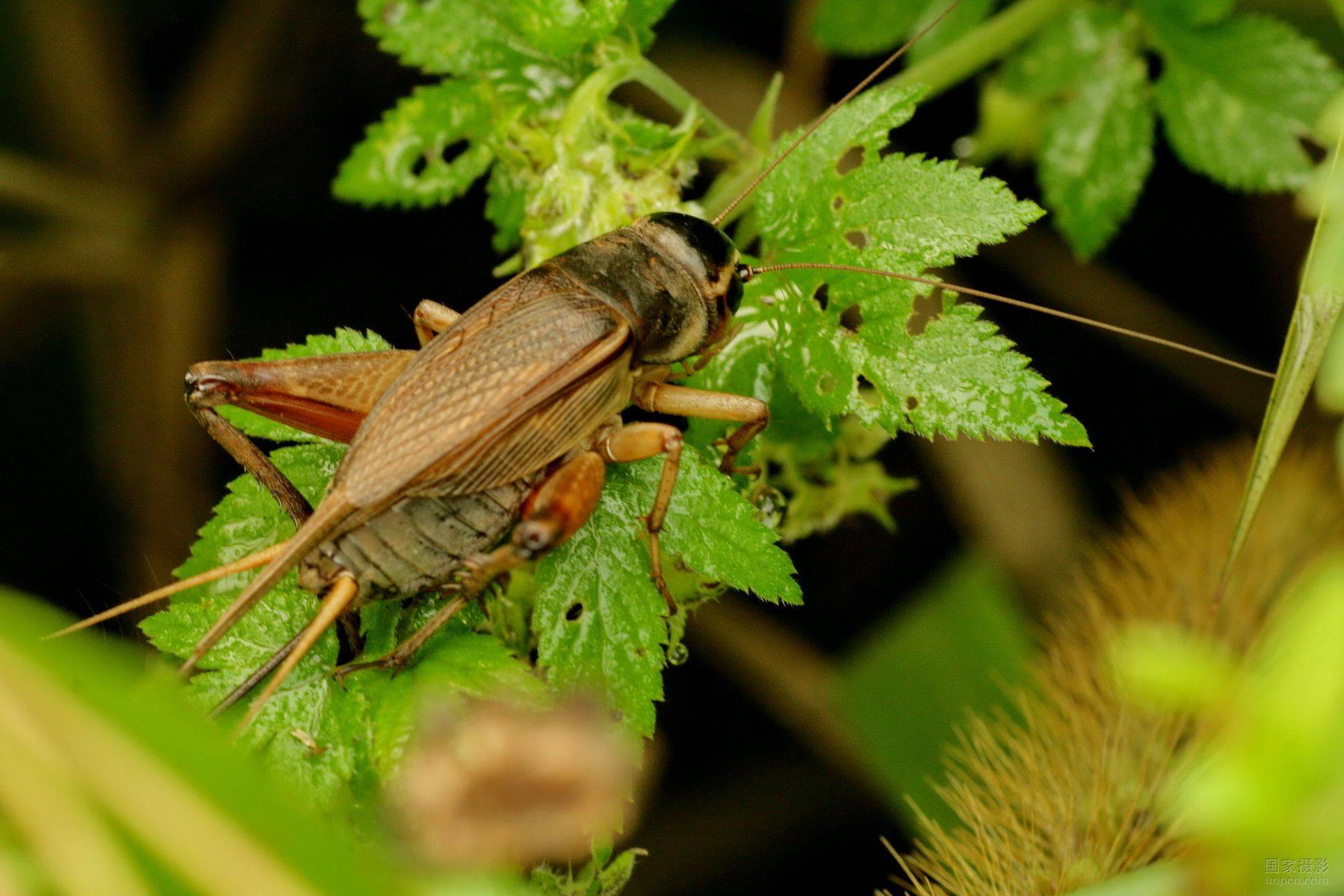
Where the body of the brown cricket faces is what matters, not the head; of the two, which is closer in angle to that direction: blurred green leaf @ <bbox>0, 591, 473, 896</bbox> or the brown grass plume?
the brown grass plume

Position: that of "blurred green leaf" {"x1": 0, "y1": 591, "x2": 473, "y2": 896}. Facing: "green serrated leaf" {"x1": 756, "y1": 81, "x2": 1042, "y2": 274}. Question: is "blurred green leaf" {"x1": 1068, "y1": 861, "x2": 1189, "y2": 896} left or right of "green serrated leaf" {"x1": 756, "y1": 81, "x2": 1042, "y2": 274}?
right

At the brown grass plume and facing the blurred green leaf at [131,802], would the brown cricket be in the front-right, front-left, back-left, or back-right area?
front-right

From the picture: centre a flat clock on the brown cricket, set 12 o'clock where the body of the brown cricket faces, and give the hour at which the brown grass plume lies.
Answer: The brown grass plume is roughly at 1 o'clock from the brown cricket.

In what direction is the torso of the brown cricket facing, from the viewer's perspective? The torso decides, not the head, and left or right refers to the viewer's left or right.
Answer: facing away from the viewer and to the right of the viewer

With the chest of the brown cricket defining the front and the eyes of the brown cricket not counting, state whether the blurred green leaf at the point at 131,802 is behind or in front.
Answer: behind

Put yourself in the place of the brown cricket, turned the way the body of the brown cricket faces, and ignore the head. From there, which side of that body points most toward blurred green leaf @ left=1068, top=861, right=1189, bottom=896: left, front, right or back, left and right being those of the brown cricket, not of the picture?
right
